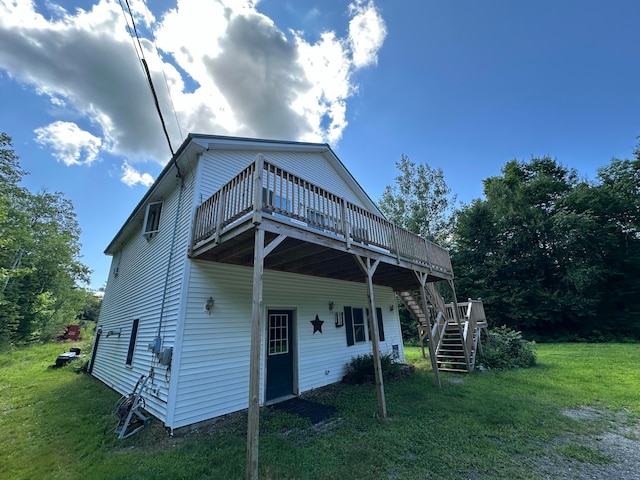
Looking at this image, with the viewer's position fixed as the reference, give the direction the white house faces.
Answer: facing the viewer and to the right of the viewer

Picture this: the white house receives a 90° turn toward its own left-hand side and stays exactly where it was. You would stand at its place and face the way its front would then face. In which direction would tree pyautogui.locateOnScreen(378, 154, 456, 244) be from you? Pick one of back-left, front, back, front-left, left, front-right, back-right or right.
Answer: front

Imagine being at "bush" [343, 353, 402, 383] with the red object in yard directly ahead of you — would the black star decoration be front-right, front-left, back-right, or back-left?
front-left

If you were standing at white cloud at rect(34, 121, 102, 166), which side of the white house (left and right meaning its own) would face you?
back

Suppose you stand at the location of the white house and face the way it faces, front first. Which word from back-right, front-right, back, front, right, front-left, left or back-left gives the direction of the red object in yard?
back
